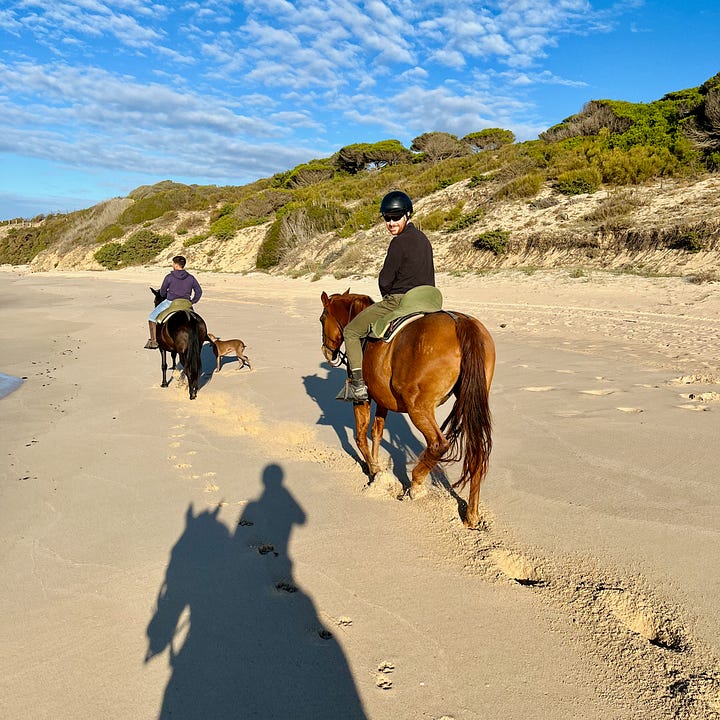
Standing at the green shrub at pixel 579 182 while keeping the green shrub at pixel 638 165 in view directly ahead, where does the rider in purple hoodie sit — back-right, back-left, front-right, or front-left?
back-right

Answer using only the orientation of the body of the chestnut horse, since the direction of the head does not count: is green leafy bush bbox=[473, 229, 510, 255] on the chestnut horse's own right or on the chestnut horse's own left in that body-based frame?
on the chestnut horse's own right

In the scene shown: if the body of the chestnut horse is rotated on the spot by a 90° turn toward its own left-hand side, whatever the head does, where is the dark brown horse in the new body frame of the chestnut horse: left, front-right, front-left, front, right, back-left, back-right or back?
right

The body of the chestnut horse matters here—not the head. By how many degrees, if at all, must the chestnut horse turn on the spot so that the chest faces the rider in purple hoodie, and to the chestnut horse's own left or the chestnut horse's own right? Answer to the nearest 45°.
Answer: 0° — it already faces them

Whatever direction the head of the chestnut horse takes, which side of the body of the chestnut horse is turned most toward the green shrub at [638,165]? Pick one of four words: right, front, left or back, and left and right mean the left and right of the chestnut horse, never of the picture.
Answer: right

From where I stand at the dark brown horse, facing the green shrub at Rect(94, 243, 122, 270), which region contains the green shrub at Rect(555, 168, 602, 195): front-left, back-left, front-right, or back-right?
front-right

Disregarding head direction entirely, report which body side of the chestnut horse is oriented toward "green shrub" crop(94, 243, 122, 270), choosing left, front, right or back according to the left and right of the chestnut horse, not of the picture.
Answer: front

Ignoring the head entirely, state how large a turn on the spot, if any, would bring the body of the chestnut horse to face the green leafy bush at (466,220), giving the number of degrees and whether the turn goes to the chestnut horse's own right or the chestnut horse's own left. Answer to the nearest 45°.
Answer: approximately 45° to the chestnut horse's own right

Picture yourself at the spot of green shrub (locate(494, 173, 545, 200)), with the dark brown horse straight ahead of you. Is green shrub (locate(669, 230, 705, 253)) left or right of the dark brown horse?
left

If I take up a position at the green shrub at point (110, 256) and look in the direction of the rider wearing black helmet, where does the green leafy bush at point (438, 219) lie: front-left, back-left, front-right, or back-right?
front-left

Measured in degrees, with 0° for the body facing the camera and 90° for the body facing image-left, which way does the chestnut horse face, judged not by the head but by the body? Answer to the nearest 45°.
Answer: approximately 135°

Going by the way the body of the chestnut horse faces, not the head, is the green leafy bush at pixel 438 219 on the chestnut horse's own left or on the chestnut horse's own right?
on the chestnut horse's own right

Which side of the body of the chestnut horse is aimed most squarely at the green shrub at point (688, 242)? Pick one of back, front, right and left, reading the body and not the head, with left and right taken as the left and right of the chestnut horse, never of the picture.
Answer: right
